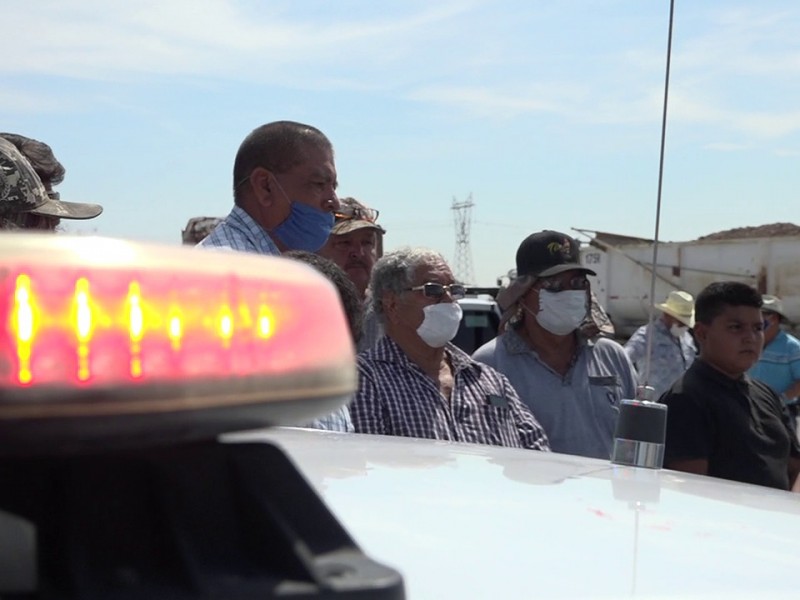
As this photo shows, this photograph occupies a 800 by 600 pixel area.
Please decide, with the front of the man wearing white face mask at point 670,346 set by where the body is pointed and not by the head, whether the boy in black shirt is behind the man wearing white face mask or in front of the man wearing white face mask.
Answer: in front

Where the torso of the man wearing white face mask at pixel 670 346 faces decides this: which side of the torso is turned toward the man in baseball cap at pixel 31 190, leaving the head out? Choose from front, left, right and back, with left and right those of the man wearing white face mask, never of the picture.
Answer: right

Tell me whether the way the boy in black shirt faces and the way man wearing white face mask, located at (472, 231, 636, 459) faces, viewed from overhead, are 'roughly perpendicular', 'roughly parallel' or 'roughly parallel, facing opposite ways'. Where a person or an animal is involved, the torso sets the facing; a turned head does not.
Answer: roughly parallel

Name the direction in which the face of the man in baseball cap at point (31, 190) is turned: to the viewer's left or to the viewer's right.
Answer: to the viewer's right

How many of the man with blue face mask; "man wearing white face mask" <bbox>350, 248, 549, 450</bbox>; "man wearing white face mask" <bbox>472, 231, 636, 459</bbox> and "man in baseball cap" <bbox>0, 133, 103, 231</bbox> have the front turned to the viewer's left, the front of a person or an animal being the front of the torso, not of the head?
0

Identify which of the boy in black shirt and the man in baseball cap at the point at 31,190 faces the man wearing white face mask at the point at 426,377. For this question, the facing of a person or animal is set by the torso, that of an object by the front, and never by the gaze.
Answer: the man in baseball cap

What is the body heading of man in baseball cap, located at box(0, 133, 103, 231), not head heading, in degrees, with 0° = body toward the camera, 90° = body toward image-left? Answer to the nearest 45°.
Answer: approximately 270°

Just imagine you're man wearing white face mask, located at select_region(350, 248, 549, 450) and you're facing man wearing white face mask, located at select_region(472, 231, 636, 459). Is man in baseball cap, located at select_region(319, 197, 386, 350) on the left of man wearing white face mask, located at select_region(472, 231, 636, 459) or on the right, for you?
left

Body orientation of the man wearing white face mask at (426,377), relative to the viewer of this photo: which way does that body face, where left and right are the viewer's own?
facing the viewer and to the right of the viewer

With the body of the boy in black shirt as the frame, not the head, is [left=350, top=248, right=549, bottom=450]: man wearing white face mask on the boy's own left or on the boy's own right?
on the boy's own right

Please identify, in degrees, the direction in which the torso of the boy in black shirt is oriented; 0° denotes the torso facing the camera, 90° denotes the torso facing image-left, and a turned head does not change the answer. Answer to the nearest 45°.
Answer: approximately 315°

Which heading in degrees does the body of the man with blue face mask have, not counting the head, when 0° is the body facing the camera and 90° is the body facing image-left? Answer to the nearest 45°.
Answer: approximately 315°
